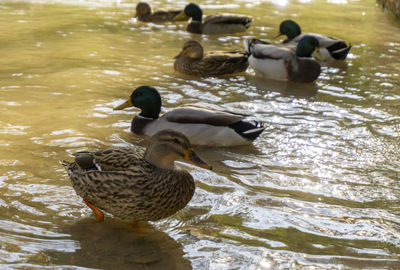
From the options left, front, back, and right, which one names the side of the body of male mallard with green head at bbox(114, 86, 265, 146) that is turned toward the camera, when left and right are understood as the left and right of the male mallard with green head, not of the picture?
left

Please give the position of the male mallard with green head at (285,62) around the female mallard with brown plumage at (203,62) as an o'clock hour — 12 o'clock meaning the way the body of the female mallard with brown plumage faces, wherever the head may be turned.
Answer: The male mallard with green head is roughly at 6 o'clock from the female mallard with brown plumage.

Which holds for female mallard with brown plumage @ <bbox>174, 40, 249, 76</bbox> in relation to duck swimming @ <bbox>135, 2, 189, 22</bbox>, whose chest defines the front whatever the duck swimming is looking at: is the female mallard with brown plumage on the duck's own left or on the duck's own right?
on the duck's own left

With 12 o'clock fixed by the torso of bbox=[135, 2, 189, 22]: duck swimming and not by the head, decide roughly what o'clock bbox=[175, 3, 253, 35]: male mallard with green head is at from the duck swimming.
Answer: The male mallard with green head is roughly at 7 o'clock from the duck swimming.

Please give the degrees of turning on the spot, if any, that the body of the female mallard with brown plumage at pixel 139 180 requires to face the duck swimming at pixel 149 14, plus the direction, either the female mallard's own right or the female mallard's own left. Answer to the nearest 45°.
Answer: approximately 90° to the female mallard's own left

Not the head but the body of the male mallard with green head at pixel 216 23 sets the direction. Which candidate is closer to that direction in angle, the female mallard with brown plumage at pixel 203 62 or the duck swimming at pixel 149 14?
the duck swimming

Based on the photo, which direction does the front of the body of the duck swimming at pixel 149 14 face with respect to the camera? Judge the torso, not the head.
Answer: to the viewer's left

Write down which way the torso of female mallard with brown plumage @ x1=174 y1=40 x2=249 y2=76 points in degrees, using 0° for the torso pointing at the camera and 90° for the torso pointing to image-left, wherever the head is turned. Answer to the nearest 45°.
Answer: approximately 90°

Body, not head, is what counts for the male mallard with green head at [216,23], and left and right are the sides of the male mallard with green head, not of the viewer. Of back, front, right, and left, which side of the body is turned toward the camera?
left

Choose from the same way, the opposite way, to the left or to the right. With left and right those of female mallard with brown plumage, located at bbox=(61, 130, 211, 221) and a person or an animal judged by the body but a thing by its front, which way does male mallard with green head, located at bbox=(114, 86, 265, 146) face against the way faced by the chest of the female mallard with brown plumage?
the opposite way

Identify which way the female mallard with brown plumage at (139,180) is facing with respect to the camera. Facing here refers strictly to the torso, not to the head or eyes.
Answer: to the viewer's right

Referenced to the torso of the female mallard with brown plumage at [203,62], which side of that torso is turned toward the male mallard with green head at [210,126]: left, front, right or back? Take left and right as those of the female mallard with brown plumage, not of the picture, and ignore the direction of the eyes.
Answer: left
